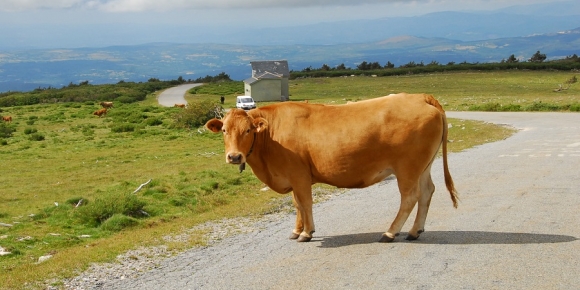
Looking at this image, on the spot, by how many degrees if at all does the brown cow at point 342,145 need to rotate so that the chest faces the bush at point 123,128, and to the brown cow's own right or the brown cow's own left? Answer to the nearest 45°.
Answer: approximately 45° to the brown cow's own right

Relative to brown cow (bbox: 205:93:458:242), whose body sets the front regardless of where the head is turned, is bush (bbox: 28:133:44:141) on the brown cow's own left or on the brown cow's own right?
on the brown cow's own right

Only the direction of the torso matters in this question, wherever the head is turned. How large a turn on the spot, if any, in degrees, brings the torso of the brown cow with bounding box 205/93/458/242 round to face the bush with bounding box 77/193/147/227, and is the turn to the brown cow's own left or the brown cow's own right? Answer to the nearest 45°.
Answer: approximately 45° to the brown cow's own right

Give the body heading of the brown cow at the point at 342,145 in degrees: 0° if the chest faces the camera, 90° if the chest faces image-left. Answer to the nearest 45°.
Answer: approximately 90°

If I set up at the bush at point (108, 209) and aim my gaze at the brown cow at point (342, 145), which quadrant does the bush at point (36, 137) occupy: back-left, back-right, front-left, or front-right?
back-left

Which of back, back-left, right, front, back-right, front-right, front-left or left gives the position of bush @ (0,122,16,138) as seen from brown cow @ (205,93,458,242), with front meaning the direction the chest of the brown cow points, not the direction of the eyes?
front-right

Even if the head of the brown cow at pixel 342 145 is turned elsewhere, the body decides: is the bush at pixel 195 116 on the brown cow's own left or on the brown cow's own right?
on the brown cow's own right

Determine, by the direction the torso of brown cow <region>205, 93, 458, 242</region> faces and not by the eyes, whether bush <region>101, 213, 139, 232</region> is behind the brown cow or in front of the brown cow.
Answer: in front

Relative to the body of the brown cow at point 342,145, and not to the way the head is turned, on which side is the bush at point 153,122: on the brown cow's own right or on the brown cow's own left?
on the brown cow's own right
